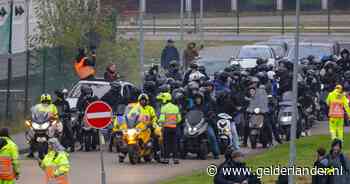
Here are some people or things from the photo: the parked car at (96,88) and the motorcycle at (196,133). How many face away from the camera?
0

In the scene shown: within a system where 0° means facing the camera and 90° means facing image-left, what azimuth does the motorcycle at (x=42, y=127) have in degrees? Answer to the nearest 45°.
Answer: approximately 0°
